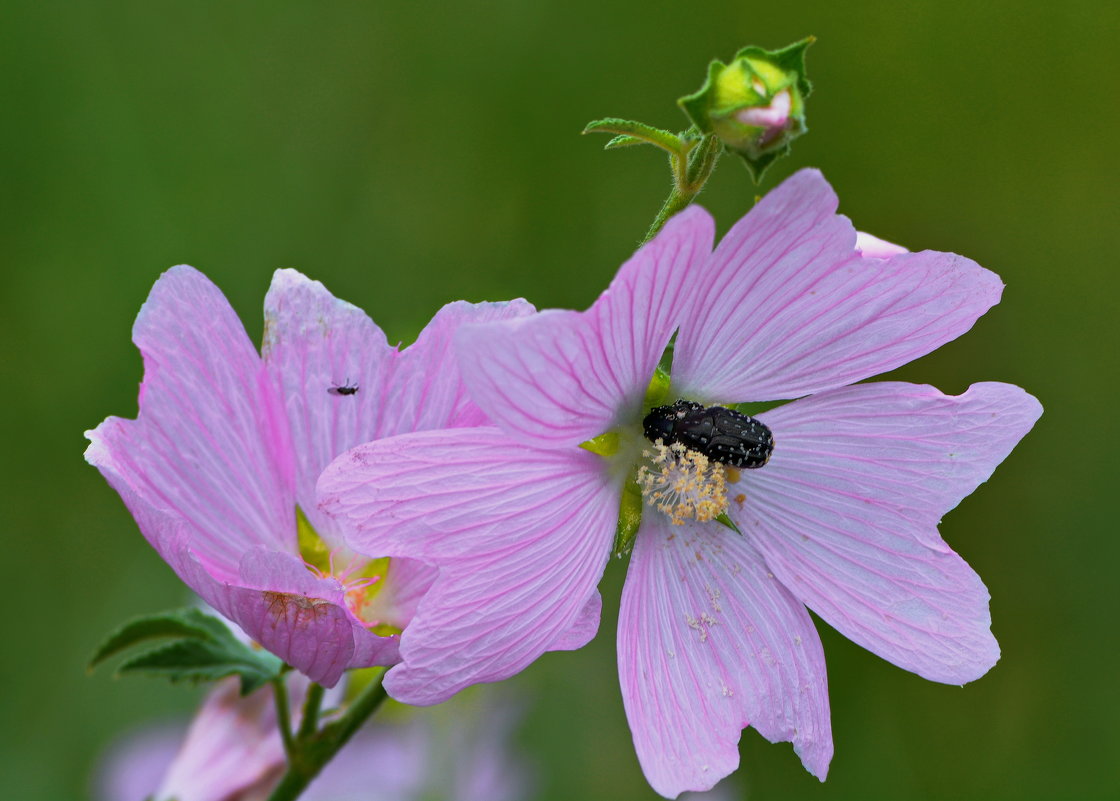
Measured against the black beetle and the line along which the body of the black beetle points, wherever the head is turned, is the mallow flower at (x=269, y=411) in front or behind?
in front

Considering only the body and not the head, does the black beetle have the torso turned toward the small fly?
yes

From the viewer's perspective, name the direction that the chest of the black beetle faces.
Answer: to the viewer's left
